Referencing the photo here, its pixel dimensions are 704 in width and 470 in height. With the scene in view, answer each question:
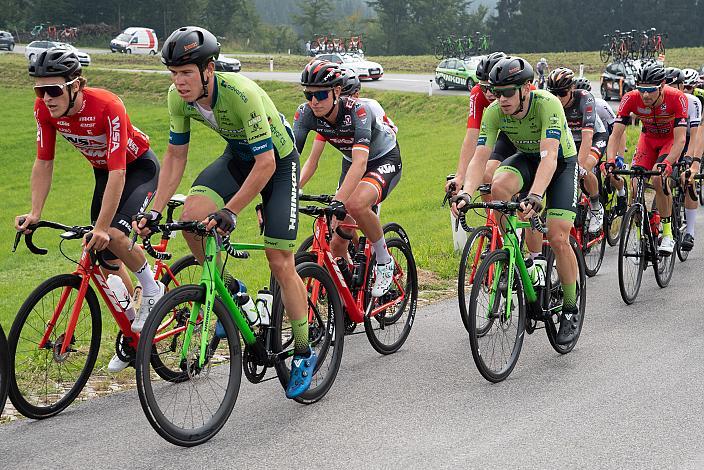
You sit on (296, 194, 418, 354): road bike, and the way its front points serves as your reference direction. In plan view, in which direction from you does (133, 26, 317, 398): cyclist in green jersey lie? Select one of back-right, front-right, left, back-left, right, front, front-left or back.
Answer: front

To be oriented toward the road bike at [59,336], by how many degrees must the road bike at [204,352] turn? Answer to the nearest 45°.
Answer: approximately 90° to its right

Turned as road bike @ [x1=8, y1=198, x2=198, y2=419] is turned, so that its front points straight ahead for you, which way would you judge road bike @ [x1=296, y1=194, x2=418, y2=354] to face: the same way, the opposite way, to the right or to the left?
the same way

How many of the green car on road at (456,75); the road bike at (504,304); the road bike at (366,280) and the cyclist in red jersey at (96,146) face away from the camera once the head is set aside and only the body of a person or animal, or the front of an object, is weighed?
0

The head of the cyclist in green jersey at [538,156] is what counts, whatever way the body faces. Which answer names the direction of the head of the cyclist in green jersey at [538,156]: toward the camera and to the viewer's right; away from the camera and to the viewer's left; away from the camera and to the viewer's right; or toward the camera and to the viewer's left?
toward the camera and to the viewer's left

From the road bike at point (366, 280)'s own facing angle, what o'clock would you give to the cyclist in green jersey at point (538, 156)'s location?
The cyclist in green jersey is roughly at 7 o'clock from the road bike.

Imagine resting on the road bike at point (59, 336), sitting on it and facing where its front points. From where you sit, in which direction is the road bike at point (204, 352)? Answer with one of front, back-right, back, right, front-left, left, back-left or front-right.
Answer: left

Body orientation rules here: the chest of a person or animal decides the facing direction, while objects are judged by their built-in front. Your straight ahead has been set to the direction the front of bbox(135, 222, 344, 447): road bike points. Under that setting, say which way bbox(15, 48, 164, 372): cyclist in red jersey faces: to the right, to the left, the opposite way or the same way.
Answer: the same way

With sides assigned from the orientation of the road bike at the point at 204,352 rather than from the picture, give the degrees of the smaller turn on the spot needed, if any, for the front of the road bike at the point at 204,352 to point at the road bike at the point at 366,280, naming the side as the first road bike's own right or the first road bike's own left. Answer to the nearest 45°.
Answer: approximately 180°

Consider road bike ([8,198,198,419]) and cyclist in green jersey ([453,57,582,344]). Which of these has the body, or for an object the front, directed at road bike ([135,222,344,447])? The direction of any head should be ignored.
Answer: the cyclist in green jersey

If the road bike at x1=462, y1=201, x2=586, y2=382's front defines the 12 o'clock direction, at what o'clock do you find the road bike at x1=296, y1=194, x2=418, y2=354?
the road bike at x1=296, y1=194, x2=418, y2=354 is roughly at 2 o'clock from the road bike at x1=462, y1=201, x2=586, y2=382.

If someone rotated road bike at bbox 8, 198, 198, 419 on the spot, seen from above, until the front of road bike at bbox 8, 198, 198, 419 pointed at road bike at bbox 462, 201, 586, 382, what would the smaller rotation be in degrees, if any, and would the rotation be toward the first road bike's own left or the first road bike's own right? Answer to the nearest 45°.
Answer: approximately 135° to the first road bike's own left

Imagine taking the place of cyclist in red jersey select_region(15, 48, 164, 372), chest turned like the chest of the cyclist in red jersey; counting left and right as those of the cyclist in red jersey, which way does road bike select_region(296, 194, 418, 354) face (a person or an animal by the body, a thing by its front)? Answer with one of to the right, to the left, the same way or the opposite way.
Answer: the same way

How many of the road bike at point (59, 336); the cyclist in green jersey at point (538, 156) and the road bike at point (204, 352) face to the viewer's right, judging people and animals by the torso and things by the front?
0

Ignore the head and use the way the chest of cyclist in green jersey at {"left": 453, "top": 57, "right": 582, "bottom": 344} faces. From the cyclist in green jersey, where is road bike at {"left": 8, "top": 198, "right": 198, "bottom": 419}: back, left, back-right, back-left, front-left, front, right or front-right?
front

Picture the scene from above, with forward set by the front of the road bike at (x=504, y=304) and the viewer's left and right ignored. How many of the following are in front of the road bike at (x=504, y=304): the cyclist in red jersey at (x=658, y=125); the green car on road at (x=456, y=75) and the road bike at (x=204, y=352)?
1

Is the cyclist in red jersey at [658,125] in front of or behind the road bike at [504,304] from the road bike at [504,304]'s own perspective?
behind

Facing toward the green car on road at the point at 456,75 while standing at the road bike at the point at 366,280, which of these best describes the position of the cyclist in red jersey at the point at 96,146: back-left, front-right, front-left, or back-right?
back-left

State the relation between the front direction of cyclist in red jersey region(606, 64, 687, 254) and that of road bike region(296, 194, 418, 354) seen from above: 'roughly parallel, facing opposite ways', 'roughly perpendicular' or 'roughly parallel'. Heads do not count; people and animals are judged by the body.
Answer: roughly parallel
